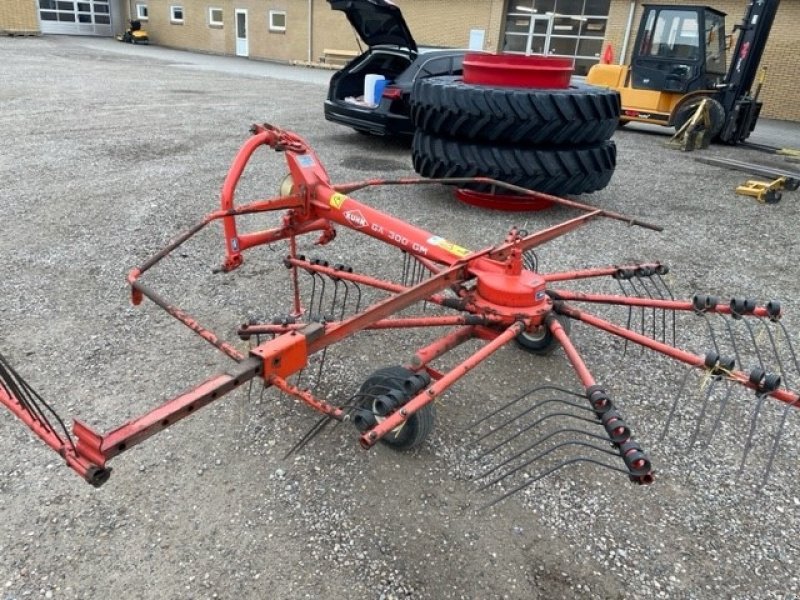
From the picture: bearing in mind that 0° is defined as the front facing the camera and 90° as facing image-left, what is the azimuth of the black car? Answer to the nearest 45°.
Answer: approximately 225°

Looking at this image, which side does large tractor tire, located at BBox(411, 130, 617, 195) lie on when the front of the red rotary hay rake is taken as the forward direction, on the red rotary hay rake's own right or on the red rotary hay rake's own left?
on the red rotary hay rake's own right

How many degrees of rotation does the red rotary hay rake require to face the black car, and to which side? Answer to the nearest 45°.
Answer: approximately 45° to its right

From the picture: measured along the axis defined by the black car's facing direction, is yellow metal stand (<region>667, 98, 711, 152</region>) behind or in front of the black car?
in front

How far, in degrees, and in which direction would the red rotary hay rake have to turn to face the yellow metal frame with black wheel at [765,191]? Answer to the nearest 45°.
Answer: approximately 90° to its right

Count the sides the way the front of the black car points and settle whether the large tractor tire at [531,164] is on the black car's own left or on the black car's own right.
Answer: on the black car's own right

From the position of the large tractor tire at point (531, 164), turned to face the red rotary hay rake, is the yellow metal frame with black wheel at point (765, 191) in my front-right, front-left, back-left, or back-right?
back-left

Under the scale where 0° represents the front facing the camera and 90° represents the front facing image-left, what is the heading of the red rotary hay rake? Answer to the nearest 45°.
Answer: approximately 135°

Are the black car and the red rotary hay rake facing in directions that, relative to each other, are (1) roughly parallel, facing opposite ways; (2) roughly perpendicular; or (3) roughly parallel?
roughly perpendicular

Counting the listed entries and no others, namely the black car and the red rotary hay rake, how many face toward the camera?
0

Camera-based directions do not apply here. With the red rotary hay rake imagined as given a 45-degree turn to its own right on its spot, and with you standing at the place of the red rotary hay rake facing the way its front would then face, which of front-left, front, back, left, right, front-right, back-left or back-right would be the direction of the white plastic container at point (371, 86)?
front
